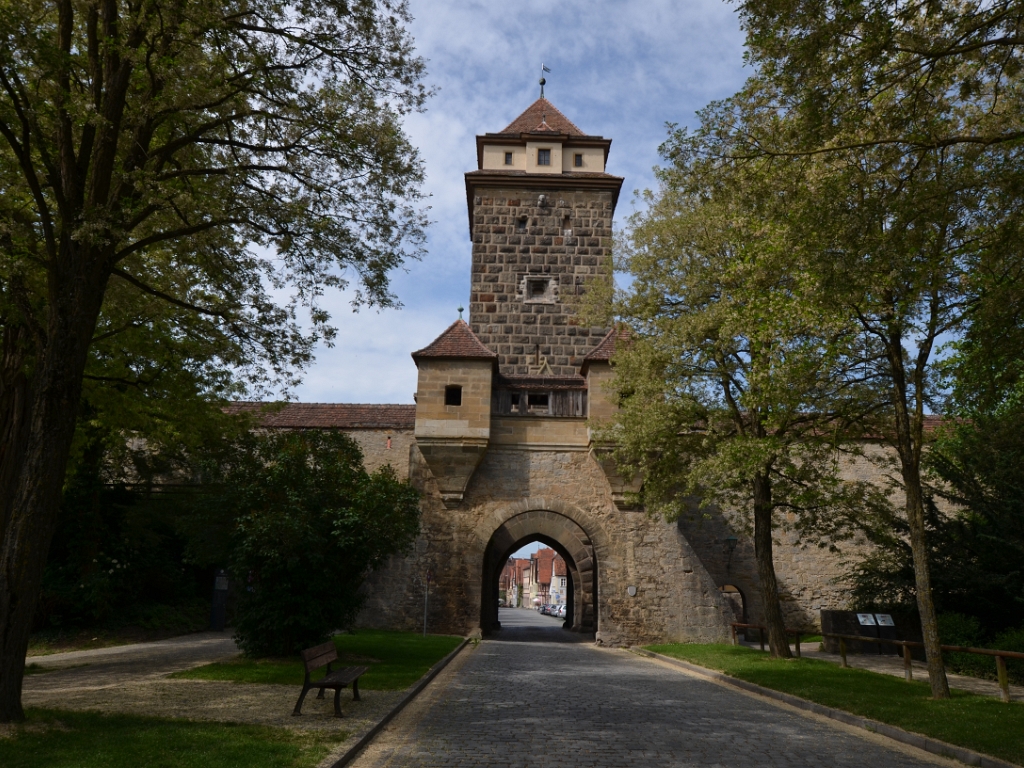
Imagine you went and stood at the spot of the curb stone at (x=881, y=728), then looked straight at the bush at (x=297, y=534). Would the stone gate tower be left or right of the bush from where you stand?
right

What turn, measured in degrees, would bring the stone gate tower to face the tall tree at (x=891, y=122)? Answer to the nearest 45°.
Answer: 0° — it already faces it

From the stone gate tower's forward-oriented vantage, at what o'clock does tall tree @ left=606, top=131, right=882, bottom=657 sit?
The tall tree is roughly at 11 o'clock from the stone gate tower.

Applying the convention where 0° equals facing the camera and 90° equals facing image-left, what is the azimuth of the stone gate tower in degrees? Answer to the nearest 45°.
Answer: approximately 0°

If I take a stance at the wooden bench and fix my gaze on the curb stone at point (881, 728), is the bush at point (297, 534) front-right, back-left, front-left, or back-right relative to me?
back-left

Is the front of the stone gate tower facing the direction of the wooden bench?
yes

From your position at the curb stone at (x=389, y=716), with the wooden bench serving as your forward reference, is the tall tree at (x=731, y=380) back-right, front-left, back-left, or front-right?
back-right
